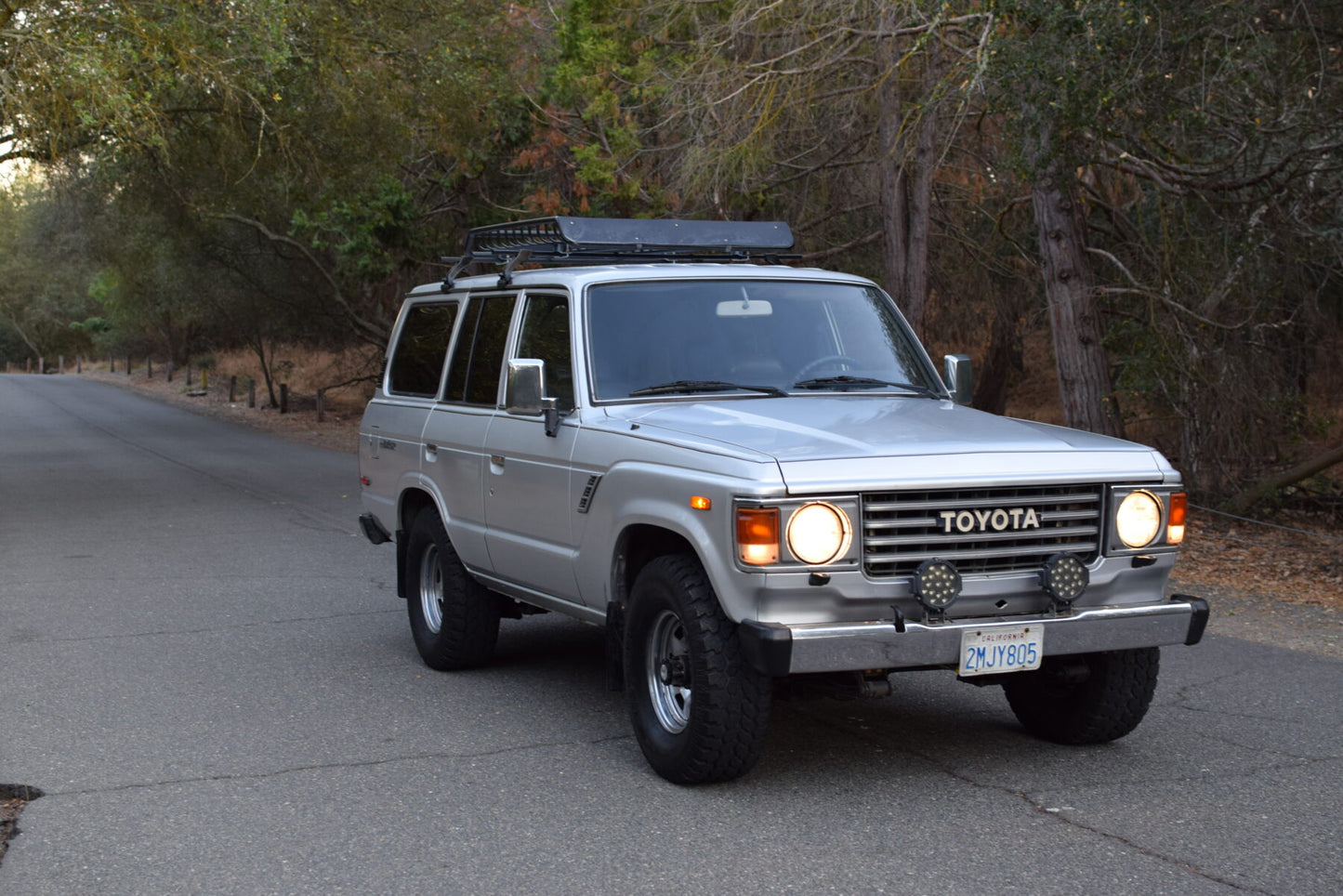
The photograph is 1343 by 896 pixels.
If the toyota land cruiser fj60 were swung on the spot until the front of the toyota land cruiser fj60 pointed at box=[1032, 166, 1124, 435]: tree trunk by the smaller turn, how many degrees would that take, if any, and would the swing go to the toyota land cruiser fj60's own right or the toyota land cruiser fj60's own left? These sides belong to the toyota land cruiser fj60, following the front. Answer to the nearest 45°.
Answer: approximately 135° to the toyota land cruiser fj60's own left

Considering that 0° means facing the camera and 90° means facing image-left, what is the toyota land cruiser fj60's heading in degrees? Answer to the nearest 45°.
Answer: approximately 315°
